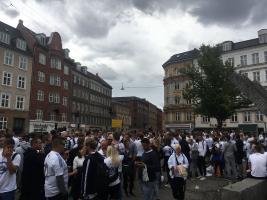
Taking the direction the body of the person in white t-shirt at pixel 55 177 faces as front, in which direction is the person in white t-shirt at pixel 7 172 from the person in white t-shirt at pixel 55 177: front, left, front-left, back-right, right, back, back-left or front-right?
left

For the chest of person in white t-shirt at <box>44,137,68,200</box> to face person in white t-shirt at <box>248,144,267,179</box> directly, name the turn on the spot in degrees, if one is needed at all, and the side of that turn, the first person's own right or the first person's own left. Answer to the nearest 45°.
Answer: approximately 45° to the first person's own right

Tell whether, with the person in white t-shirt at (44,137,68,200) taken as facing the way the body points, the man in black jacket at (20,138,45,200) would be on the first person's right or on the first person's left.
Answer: on the first person's left

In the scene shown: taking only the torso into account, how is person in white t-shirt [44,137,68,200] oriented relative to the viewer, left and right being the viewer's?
facing away from the viewer and to the right of the viewer

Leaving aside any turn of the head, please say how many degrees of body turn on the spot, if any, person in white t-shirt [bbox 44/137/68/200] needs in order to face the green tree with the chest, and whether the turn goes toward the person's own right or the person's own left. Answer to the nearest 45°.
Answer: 0° — they already face it
